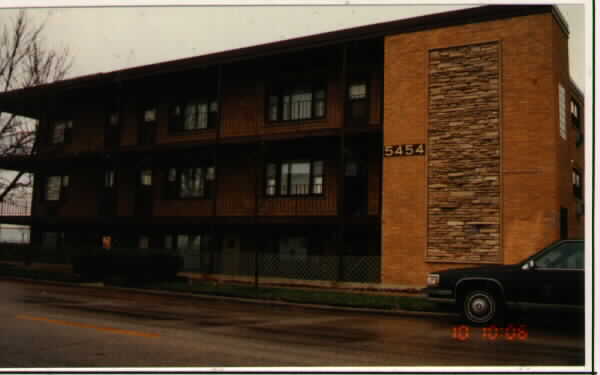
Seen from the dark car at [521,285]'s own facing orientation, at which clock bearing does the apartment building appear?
The apartment building is roughly at 2 o'clock from the dark car.

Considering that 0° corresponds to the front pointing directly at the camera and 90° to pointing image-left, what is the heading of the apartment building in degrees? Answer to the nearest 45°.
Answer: approximately 45°

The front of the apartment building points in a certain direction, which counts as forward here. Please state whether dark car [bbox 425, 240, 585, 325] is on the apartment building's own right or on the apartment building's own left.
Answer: on the apartment building's own left

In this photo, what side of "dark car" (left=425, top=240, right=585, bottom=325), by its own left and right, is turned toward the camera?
left
